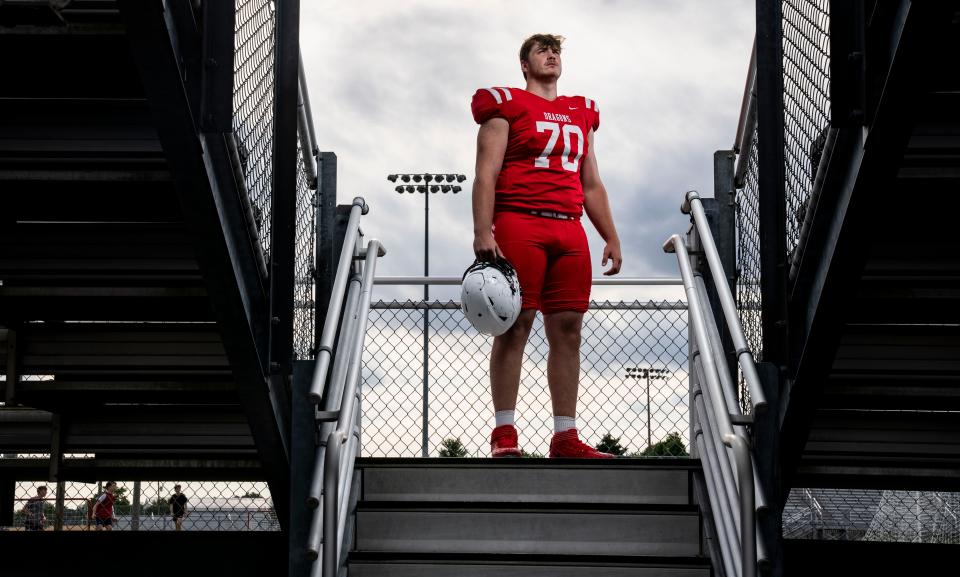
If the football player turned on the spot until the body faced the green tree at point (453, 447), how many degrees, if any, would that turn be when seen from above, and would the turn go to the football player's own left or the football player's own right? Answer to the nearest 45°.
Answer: approximately 135° to the football player's own left

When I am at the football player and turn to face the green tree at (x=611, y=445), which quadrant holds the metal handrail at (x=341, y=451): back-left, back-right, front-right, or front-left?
back-left

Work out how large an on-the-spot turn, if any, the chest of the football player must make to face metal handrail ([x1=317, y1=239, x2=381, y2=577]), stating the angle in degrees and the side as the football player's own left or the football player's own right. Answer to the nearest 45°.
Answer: approximately 90° to the football player's own right

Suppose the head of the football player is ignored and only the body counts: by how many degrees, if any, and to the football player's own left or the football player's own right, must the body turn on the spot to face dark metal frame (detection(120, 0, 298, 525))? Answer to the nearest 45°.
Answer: approximately 90° to the football player's own right

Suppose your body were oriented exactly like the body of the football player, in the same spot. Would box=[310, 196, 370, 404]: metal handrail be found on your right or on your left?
on your right

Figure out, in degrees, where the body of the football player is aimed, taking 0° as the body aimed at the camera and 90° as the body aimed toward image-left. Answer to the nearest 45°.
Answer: approximately 315°

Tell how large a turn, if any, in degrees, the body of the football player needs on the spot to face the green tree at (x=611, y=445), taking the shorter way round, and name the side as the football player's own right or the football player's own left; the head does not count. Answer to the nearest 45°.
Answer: approximately 135° to the football player's own left

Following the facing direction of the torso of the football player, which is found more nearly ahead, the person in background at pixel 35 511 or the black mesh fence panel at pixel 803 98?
the black mesh fence panel
